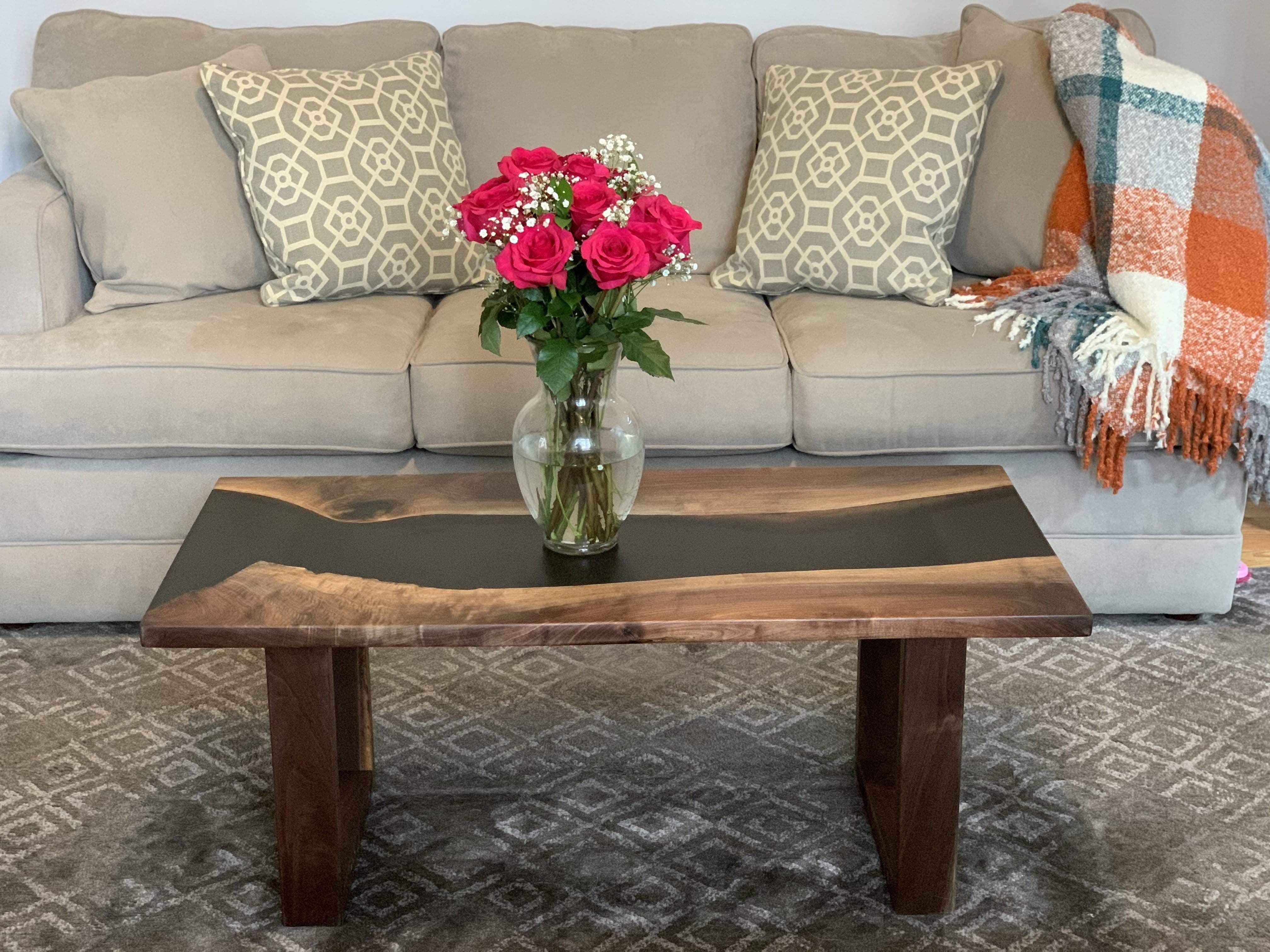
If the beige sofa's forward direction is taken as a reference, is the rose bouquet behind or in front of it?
in front

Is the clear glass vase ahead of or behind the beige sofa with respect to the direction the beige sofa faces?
ahead

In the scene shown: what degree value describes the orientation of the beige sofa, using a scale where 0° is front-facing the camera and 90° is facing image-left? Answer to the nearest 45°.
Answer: approximately 0°
